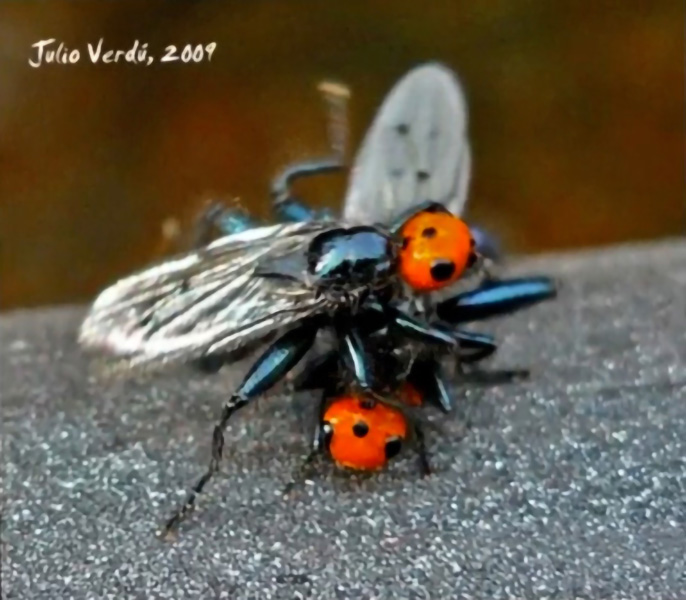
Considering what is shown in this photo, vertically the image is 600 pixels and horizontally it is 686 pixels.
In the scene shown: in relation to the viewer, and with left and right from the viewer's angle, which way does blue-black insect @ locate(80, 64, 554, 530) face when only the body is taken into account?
facing to the right of the viewer
